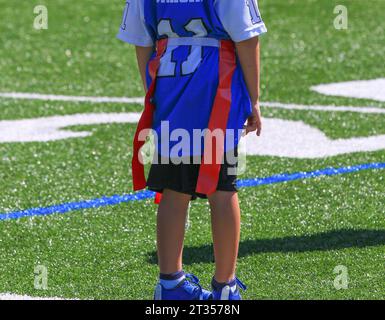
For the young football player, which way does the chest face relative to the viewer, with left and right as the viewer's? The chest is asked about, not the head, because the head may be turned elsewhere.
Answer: facing away from the viewer and to the right of the viewer
